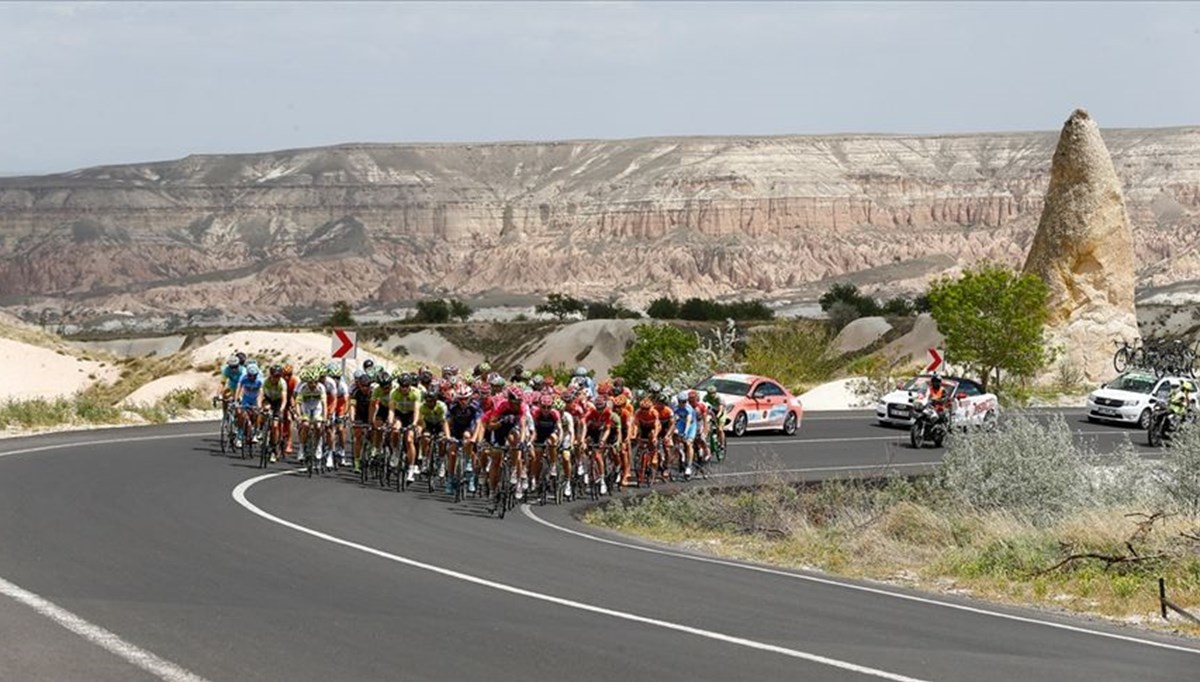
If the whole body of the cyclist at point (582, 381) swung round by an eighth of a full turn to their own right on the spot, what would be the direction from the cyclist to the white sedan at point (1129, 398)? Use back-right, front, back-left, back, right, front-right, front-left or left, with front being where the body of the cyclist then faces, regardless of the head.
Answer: back-right

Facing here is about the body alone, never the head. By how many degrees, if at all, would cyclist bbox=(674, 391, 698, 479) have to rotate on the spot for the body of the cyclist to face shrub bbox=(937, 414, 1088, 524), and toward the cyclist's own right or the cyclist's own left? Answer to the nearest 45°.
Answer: approximately 90° to the cyclist's own left

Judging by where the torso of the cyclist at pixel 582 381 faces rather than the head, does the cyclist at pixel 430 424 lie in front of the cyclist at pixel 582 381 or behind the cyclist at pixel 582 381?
in front

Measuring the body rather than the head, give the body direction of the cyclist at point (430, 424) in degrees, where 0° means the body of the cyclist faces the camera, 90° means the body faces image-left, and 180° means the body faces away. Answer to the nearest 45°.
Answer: approximately 0°

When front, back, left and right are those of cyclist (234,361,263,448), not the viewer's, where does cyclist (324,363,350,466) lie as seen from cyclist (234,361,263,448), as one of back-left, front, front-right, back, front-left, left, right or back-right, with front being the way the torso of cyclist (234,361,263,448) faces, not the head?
front-left

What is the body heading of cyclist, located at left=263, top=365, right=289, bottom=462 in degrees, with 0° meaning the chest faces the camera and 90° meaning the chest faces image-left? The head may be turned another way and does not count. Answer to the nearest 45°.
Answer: approximately 0°
